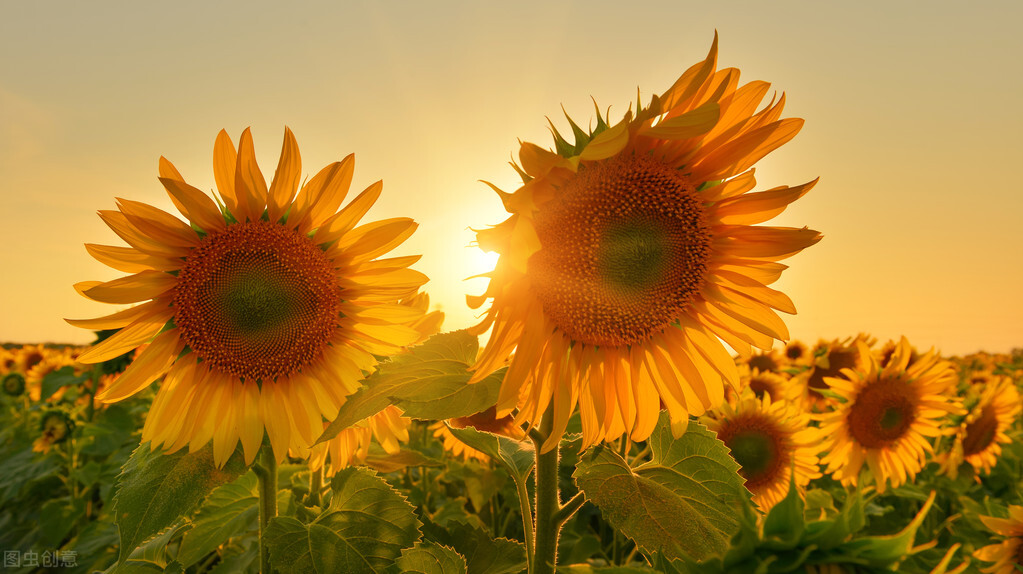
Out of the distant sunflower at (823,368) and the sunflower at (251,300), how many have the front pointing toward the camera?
2

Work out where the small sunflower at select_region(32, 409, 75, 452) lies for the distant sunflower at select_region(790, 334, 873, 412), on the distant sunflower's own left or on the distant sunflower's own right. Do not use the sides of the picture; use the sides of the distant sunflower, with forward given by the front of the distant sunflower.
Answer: on the distant sunflower's own right

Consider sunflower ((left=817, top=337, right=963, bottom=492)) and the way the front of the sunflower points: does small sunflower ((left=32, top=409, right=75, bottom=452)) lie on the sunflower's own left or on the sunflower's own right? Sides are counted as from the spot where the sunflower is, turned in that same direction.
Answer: on the sunflower's own right

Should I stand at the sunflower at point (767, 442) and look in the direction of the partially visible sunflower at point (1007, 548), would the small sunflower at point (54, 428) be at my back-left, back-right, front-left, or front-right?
back-right
